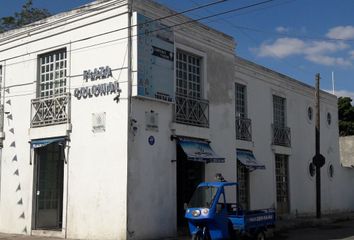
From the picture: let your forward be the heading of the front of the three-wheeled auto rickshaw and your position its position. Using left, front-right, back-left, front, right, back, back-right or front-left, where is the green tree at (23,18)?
right

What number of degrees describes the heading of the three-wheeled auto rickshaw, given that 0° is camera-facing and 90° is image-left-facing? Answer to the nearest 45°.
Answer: approximately 45°
